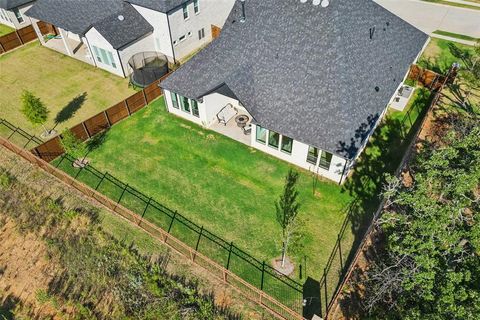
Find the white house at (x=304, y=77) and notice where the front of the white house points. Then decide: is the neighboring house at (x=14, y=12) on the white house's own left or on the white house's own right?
on the white house's own left

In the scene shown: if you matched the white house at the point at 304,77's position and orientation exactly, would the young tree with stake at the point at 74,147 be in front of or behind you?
behind

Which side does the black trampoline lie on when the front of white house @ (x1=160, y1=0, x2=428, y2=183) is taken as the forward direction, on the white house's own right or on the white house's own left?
on the white house's own left

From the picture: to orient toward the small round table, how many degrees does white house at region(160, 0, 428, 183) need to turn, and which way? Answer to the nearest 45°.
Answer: approximately 135° to its left

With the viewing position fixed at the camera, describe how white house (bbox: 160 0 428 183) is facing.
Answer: facing away from the viewer and to the right of the viewer

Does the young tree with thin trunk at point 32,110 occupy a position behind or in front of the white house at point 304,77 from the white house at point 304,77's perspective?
behind

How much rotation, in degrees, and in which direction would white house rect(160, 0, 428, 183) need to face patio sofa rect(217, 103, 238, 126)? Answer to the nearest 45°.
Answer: approximately 135° to its left

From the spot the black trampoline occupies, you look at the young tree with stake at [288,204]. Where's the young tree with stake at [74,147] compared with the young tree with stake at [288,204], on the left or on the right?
right
